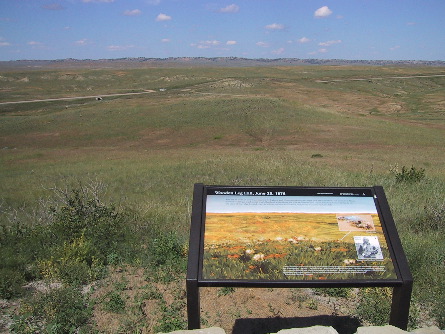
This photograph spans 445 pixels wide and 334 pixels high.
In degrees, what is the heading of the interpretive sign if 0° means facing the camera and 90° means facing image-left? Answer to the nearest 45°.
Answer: approximately 0°

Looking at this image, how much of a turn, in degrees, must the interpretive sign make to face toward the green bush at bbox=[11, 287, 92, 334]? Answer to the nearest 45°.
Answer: approximately 90° to its right

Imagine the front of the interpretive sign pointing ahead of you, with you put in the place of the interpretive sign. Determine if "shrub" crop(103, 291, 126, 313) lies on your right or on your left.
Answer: on your right

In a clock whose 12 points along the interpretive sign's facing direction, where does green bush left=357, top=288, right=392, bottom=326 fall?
The green bush is roughly at 8 o'clock from the interpretive sign.

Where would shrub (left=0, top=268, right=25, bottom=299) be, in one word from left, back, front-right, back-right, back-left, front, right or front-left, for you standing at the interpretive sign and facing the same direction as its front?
right
